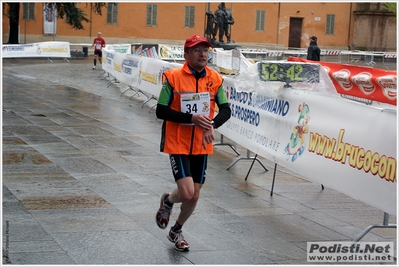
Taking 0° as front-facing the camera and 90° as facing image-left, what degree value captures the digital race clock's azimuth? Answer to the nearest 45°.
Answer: approximately 0°

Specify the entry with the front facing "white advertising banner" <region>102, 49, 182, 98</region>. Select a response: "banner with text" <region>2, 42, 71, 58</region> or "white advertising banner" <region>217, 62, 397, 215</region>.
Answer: the banner with text

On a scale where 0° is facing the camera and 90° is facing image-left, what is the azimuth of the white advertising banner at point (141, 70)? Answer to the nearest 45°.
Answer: approximately 45°

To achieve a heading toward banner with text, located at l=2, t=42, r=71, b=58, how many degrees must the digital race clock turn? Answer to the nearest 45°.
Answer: approximately 135° to its right

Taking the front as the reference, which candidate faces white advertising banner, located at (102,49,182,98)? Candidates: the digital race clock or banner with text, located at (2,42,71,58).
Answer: the banner with text

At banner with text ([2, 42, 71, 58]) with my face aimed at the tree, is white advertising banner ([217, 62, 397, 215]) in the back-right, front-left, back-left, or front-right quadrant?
back-right
